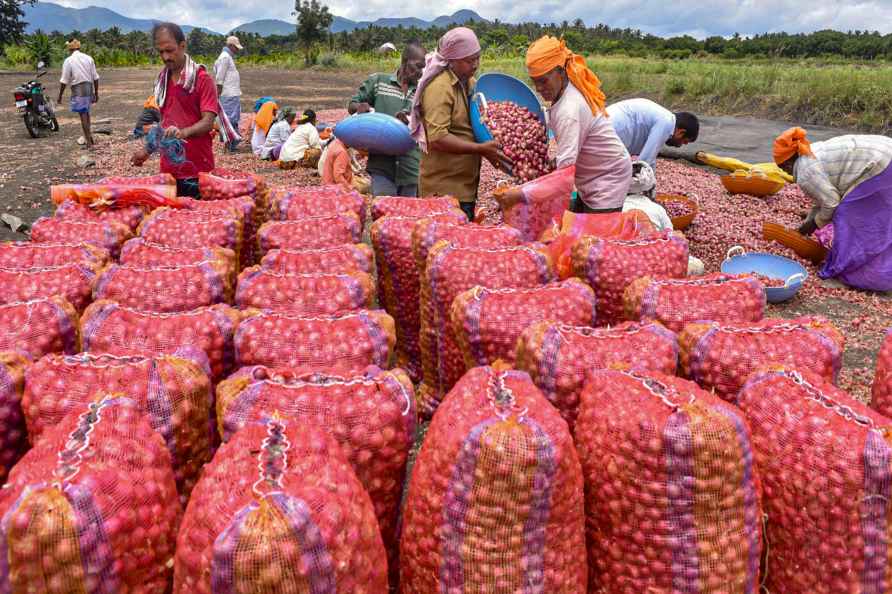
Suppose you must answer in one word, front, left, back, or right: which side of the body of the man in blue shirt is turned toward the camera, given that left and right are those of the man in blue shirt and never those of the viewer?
right

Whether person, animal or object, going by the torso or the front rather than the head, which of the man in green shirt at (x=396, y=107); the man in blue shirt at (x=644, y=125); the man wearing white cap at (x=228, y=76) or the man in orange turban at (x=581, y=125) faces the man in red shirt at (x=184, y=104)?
the man in orange turban

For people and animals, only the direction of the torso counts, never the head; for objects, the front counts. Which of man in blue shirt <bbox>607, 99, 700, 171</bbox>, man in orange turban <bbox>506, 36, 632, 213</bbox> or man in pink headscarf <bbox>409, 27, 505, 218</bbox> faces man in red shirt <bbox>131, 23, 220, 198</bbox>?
the man in orange turban

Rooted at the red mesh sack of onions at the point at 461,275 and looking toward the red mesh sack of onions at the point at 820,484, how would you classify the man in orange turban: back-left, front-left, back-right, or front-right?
back-left

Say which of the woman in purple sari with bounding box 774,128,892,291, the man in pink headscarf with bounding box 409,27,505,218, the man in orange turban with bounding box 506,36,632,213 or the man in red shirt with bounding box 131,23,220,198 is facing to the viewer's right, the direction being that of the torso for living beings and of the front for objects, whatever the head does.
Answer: the man in pink headscarf

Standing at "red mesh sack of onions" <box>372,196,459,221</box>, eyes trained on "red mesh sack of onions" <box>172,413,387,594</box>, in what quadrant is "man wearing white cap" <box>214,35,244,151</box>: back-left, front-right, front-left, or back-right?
back-right

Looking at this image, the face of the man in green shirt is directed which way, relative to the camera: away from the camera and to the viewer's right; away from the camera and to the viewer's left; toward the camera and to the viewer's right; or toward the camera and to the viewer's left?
toward the camera and to the viewer's right

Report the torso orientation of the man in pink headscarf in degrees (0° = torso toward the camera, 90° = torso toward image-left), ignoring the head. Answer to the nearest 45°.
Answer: approximately 270°

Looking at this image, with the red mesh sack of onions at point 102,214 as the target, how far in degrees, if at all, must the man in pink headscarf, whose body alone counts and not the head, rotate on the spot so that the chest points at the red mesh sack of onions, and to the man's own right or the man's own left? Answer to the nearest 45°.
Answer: approximately 135° to the man's own right

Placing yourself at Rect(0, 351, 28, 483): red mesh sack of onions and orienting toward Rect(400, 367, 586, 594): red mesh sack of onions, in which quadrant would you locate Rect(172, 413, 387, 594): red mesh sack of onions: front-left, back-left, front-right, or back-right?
front-right

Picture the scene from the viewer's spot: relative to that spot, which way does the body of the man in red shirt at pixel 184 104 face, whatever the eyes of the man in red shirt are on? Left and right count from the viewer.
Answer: facing the viewer and to the left of the viewer

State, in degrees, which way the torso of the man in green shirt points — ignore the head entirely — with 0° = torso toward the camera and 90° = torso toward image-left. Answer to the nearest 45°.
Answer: approximately 315°

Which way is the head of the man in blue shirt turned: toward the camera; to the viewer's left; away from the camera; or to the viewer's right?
to the viewer's right

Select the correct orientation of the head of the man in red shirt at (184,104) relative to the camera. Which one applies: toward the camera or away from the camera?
toward the camera
